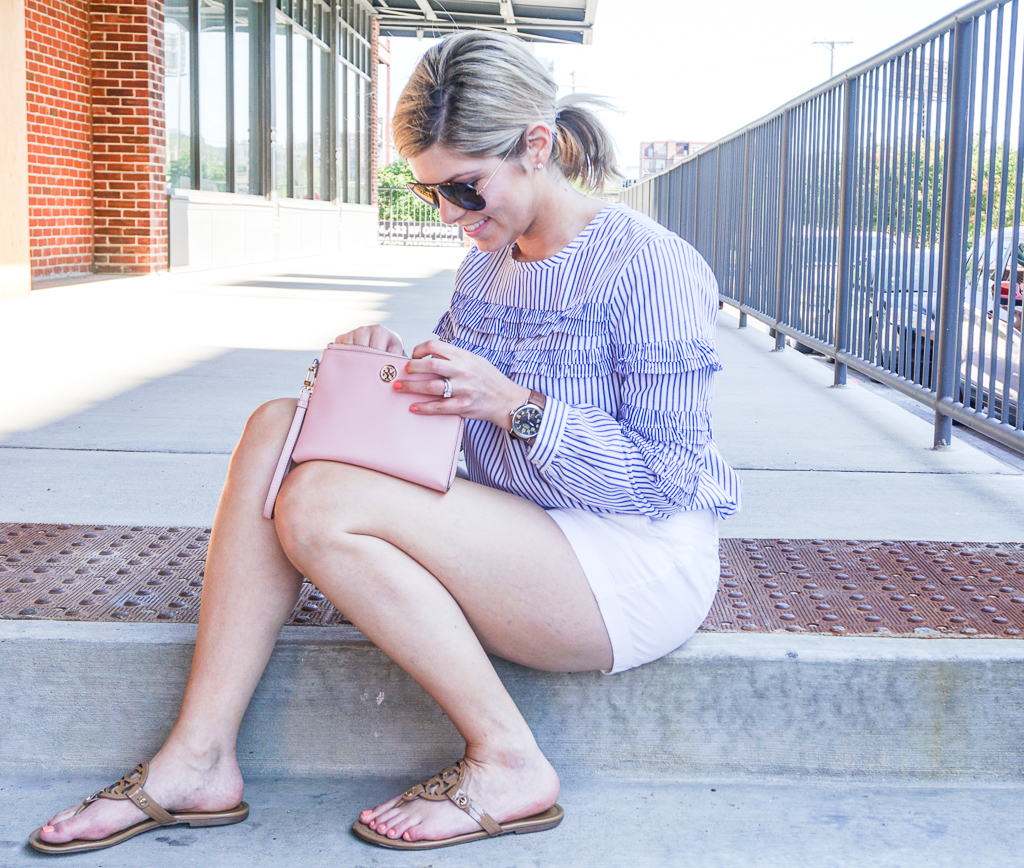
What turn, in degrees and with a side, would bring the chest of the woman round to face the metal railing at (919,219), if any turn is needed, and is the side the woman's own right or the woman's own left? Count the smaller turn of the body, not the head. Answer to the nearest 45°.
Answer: approximately 180°

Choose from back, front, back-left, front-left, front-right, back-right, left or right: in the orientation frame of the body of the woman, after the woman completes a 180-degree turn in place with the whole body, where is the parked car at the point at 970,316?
front

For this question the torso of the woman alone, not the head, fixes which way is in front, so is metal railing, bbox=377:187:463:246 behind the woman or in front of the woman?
behind

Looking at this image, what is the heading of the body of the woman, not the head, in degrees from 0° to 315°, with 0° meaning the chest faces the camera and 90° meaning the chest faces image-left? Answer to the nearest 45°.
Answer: approximately 45°
